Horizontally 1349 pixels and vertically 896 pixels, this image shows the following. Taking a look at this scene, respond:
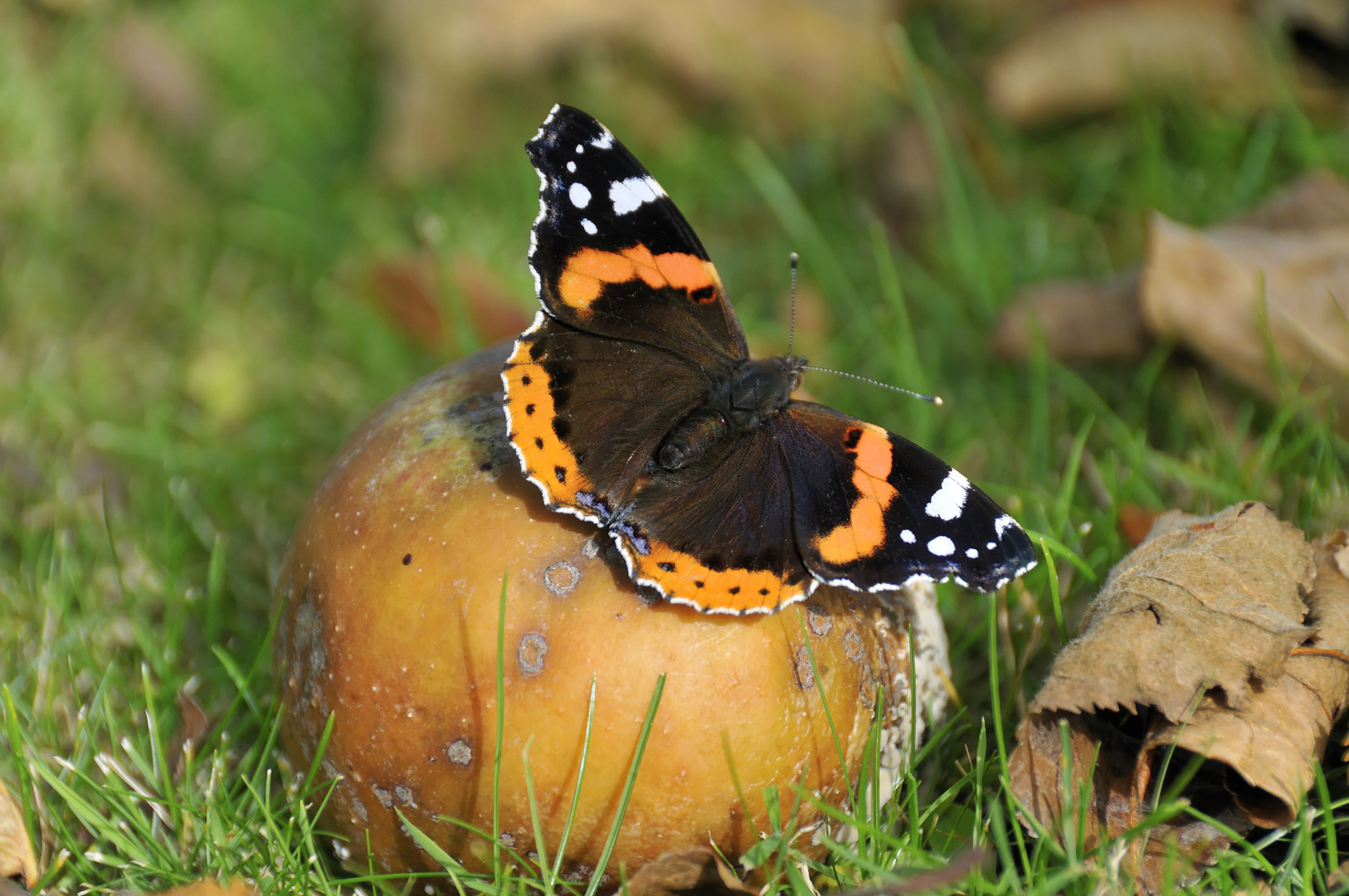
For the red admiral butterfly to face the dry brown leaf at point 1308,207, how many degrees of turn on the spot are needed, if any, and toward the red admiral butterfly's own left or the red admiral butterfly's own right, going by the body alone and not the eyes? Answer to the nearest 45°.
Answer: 0° — it already faces it

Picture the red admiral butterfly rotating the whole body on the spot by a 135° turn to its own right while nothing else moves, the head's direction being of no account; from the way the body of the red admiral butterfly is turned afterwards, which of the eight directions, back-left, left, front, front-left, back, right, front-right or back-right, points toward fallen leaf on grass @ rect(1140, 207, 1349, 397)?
back-left

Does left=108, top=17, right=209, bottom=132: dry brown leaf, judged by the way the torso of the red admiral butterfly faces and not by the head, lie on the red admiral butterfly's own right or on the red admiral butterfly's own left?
on the red admiral butterfly's own left

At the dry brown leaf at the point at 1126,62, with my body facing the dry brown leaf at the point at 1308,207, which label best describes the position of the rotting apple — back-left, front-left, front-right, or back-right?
front-right

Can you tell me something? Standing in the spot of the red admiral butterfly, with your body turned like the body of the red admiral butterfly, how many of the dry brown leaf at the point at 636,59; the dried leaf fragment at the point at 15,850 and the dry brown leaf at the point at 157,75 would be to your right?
0

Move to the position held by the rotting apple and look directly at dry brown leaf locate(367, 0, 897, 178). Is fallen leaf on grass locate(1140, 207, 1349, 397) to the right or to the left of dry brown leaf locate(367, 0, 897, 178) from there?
right

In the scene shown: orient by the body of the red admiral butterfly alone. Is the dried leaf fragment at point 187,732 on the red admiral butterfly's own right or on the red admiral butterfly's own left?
on the red admiral butterfly's own left

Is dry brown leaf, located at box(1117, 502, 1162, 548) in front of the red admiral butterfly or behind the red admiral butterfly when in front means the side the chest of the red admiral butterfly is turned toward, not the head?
in front

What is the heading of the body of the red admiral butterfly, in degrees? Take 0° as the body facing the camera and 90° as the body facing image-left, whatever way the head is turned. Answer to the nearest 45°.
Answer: approximately 225°

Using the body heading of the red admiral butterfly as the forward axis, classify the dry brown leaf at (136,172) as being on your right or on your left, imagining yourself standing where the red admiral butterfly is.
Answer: on your left

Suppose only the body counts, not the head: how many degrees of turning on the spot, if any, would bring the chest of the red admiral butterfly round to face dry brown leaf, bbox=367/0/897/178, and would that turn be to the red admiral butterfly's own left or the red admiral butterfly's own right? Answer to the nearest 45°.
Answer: approximately 45° to the red admiral butterfly's own left

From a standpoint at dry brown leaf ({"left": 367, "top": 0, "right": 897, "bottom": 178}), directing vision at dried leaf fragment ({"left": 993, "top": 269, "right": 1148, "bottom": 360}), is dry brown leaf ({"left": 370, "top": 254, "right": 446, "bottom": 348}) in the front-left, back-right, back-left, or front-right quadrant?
front-right
